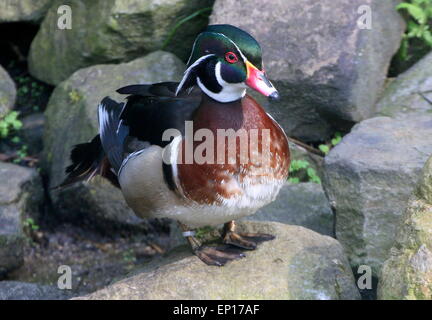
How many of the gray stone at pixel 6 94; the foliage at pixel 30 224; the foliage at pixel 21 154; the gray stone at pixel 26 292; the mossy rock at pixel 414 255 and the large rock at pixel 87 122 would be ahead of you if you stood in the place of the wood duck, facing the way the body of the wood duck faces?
1

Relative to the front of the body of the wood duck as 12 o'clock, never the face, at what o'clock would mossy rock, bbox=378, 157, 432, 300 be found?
The mossy rock is roughly at 12 o'clock from the wood duck.

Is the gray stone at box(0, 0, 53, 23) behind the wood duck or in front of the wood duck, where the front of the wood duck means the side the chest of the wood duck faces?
behind

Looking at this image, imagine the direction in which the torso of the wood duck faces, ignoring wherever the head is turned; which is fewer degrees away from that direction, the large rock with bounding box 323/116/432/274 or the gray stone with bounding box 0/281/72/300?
the large rock

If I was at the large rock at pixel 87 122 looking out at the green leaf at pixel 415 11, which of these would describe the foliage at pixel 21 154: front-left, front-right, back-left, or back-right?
back-left

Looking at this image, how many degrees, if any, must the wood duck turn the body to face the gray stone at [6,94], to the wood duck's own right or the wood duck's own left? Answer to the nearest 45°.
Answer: approximately 180°

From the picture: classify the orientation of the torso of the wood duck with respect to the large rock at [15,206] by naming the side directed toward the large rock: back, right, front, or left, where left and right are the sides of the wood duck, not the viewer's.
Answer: back

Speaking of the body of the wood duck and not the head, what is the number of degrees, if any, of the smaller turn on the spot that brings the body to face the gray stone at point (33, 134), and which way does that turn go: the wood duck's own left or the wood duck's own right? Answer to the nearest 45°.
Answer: approximately 180°

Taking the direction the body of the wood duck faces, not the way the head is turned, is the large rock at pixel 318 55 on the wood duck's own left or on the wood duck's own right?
on the wood duck's own left

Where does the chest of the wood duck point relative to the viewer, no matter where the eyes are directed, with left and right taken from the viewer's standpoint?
facing the viewer and to the right of the viewer

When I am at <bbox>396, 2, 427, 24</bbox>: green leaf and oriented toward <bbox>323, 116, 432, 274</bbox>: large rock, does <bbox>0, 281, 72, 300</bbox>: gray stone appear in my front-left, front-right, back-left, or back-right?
front-right

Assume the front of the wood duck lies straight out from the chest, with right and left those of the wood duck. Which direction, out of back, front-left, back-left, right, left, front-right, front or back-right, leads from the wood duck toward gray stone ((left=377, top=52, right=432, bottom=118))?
left

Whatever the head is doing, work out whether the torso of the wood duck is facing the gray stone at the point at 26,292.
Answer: no

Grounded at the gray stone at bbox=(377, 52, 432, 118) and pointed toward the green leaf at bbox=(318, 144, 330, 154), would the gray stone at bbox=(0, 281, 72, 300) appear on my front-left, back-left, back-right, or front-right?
front-left

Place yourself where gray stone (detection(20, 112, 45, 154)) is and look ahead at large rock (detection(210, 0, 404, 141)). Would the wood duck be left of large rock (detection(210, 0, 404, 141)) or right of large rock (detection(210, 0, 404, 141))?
right

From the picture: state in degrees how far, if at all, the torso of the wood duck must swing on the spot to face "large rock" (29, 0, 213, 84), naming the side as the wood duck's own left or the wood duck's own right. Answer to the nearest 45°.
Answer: approximately 135° to the wood duck's own left

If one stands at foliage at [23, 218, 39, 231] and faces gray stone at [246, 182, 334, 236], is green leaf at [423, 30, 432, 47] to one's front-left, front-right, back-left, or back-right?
front-left

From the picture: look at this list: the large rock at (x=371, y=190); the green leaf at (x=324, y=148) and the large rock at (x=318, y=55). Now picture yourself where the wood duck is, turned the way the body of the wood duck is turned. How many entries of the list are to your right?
0

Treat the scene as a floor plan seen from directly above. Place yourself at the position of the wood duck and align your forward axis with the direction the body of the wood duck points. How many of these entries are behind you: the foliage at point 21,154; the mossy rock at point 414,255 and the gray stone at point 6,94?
2

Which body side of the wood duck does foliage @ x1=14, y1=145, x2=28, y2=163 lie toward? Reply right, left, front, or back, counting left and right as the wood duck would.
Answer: back

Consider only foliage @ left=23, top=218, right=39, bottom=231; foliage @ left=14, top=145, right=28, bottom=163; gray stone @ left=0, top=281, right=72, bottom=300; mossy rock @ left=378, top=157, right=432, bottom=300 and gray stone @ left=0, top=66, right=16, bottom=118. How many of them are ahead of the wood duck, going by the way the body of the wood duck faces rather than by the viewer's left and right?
1
